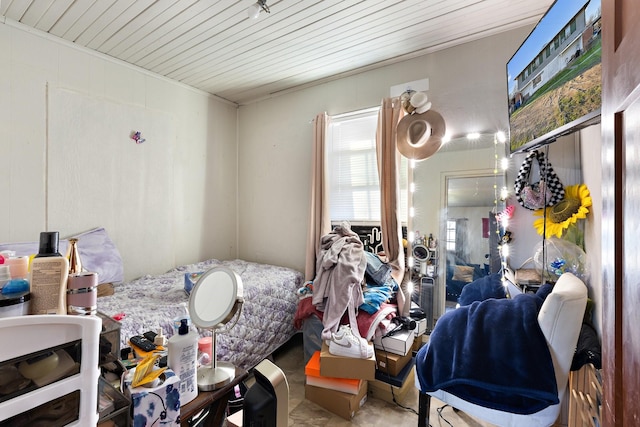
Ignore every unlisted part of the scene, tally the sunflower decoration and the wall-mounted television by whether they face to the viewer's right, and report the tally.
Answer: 0

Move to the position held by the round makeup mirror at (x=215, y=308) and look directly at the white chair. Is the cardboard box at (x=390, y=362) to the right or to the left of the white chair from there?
left

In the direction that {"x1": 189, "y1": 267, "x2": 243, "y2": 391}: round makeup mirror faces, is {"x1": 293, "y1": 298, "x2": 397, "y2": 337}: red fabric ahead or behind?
behind

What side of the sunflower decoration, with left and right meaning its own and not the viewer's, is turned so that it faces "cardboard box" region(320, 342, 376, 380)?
front

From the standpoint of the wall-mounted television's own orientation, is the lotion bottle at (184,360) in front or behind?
in front

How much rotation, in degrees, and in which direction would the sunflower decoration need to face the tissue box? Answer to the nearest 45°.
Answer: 0° — it already faces it

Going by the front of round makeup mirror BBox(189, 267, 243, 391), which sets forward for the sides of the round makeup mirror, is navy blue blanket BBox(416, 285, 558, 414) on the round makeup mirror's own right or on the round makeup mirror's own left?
on the round makeup mirror's own left

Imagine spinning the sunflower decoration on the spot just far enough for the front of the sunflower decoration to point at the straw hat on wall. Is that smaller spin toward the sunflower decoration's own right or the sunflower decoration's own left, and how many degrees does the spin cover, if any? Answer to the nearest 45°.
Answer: approximately 45° to the sunflower decoration's own right

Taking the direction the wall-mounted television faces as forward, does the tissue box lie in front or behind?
in front

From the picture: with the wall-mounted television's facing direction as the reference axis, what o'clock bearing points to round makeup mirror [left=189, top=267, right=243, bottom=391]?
The round makeup mirror is roughly at 12 o'clock from the wall-mounted television.

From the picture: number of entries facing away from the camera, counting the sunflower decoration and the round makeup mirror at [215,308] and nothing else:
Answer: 0

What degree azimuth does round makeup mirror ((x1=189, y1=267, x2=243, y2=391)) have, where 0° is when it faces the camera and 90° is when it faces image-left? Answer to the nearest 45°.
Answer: approximately 45°

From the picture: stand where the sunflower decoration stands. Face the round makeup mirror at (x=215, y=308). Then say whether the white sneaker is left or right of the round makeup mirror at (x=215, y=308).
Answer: right

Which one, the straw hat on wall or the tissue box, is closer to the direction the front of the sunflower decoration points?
the tissue box

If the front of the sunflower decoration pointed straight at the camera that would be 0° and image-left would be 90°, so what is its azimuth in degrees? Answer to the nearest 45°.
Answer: approximately 45°
